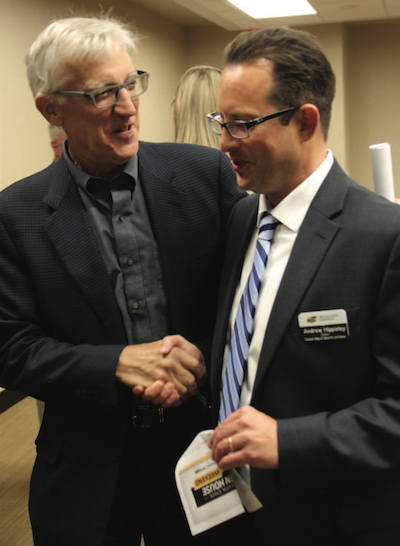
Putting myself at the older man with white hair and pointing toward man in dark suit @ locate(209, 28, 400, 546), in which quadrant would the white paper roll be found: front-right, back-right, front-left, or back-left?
front-left

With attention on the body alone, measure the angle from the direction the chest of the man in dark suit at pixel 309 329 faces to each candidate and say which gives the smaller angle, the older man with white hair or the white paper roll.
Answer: the older man with white hair

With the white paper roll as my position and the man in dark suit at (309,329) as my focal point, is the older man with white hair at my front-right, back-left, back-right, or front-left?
front-right

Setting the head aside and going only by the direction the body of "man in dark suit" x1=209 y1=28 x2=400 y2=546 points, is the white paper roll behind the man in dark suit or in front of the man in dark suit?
behind
